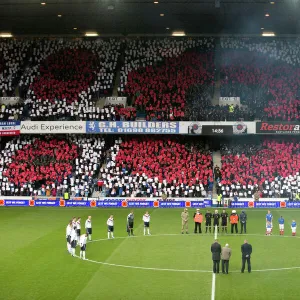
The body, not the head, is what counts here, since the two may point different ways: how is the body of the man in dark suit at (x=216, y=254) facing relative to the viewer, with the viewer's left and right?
facing away from the viewer

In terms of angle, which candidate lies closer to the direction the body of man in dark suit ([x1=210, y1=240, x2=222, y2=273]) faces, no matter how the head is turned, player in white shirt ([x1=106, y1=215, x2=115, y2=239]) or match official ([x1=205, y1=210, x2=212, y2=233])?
the match official

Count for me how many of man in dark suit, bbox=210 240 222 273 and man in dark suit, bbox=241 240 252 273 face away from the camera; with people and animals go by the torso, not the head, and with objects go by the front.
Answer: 2

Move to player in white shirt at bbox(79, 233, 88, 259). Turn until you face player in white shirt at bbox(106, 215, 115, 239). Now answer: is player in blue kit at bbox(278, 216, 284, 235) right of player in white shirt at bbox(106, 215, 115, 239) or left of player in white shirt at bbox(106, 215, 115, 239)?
right

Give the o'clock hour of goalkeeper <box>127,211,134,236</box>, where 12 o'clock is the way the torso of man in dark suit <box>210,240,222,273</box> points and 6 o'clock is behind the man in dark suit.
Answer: The goalkeeper is roughly at 11 o'clock from the man in dark suit.

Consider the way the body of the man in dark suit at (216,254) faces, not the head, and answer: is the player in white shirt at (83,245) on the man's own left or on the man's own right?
on the man's own left

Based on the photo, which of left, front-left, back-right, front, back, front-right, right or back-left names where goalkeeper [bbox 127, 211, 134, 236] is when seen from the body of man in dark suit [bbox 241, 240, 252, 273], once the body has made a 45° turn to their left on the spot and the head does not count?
front

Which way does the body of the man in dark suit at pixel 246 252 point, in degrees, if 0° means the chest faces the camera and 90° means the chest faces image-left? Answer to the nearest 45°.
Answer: approximately 180°

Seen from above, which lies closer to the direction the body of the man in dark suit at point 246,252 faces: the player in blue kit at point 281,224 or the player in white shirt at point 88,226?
the player in blue kit

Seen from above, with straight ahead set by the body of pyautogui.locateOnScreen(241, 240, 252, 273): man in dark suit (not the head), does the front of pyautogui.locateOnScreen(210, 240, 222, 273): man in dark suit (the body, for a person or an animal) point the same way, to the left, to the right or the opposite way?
the same way

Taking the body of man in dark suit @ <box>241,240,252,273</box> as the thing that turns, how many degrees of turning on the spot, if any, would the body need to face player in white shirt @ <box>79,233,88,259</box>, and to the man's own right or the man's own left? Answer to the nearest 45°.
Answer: approximately 90° to the man's own left

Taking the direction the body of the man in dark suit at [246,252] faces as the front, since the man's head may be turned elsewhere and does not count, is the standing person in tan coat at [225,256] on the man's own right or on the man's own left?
on the man's own left
